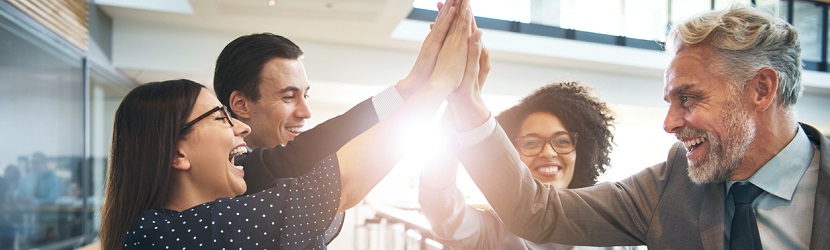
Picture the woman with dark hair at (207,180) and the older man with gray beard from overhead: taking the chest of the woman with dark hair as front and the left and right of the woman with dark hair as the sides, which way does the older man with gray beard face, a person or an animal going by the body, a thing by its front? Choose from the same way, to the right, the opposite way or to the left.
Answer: the opposite way

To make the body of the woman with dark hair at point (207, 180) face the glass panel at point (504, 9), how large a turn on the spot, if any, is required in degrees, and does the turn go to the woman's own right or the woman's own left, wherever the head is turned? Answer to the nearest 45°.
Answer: approximately 45° to the woman's own left

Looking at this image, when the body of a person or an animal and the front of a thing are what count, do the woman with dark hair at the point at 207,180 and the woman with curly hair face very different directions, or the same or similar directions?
very different directions

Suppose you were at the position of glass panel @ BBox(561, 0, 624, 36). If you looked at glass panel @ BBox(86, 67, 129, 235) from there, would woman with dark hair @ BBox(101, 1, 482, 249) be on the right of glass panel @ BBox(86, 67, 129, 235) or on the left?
left

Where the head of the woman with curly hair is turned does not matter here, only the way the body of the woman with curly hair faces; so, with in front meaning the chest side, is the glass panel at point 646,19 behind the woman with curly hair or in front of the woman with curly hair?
behind

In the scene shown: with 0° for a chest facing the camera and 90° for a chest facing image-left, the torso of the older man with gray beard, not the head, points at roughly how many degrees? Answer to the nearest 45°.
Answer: approximately 45°

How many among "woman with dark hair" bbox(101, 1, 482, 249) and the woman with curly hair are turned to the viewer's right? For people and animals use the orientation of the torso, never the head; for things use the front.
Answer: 1

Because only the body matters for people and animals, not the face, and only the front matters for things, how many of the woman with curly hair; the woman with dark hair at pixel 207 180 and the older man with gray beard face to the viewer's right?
1

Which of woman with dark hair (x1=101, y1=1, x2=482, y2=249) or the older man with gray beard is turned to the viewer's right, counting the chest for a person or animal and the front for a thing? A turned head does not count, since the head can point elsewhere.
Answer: the woman with dark hair

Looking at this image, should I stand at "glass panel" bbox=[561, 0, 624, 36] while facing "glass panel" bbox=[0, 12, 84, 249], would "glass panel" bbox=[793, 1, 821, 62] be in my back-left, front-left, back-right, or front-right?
back-left

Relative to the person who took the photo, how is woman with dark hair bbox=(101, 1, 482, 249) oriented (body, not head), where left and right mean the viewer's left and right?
facing to the right of the viewer

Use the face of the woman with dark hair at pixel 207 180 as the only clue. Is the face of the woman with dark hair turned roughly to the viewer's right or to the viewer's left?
to the viewer's right

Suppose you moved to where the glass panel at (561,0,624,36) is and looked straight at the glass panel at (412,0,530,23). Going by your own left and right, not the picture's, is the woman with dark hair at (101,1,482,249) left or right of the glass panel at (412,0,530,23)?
left
